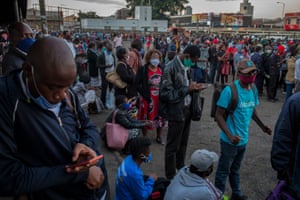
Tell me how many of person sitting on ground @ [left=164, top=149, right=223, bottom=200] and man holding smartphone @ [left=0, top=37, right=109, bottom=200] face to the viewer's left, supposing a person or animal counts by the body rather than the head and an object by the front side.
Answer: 0

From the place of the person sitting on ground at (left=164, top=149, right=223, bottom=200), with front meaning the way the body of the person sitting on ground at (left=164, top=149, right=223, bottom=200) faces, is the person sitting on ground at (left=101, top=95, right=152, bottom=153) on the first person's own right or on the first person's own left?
on the first person's own left

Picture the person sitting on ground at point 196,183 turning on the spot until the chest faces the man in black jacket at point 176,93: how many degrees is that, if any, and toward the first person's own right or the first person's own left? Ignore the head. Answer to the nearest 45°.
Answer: approximately 45° to the first person's own left

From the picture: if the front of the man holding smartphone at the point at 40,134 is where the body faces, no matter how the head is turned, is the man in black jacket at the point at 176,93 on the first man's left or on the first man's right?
on the first man's left

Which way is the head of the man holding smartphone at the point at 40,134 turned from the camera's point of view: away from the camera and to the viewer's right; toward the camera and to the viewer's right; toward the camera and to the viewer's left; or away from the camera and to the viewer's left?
toward the camera and to the viewer's right

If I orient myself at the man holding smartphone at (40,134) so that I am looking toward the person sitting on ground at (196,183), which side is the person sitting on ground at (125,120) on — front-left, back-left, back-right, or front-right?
front-left

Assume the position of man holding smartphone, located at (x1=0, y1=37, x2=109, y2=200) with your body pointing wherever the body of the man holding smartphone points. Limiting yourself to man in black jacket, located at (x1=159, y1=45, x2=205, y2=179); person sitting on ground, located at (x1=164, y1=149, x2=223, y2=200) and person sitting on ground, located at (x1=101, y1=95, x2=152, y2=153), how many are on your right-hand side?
0

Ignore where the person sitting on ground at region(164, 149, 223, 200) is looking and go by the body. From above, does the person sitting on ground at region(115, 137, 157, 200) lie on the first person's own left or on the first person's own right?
on the first person's own left

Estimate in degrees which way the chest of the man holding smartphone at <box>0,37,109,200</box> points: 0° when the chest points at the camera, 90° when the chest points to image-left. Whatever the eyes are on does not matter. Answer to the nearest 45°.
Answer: approximately 315°

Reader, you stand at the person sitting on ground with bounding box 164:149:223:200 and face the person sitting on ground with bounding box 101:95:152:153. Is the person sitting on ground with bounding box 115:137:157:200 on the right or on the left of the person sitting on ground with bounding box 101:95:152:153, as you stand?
left

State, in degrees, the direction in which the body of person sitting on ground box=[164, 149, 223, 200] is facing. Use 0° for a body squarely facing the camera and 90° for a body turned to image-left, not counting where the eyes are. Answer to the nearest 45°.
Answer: approximately 225°

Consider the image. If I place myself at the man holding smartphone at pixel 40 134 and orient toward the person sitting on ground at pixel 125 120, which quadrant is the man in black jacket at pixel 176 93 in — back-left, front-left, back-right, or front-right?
front-right

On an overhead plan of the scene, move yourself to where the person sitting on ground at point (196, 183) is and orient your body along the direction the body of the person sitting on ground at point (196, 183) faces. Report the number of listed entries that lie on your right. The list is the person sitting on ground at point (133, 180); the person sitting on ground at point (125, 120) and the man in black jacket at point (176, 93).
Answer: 0
